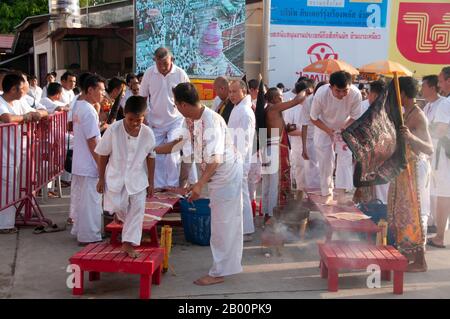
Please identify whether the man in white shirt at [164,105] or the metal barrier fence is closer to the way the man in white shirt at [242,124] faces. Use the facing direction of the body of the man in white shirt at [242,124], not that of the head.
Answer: the metal barrier fence

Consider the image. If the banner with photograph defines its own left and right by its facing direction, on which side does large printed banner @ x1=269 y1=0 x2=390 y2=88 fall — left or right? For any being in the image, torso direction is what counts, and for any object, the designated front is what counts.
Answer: on its left

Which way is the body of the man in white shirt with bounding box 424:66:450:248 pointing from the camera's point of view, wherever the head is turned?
to the viewer's left

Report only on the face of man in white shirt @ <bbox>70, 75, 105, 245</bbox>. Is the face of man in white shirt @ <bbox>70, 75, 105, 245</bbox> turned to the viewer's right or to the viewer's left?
to the viewer's right

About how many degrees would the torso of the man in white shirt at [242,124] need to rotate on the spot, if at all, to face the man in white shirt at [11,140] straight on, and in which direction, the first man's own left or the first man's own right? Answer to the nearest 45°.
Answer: approximately 45° to the first man's own right

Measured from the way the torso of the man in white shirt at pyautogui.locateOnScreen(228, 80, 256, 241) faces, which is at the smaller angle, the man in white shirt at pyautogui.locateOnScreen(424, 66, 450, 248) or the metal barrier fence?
the metal barrier fence

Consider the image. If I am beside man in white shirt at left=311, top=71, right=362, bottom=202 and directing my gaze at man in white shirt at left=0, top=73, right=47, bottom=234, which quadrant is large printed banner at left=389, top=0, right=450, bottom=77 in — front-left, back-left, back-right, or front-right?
back-right

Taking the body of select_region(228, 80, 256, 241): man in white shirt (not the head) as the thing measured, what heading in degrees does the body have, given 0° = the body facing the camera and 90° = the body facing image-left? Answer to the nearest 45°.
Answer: approximately 45°
